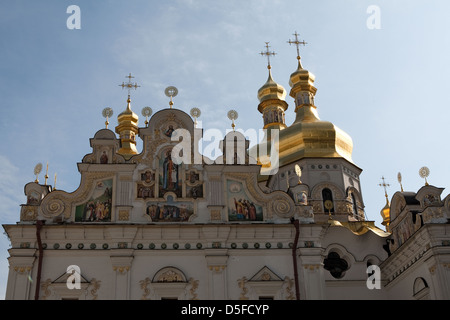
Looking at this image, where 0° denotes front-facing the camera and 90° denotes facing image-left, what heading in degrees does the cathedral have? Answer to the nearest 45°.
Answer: approximately 0°
